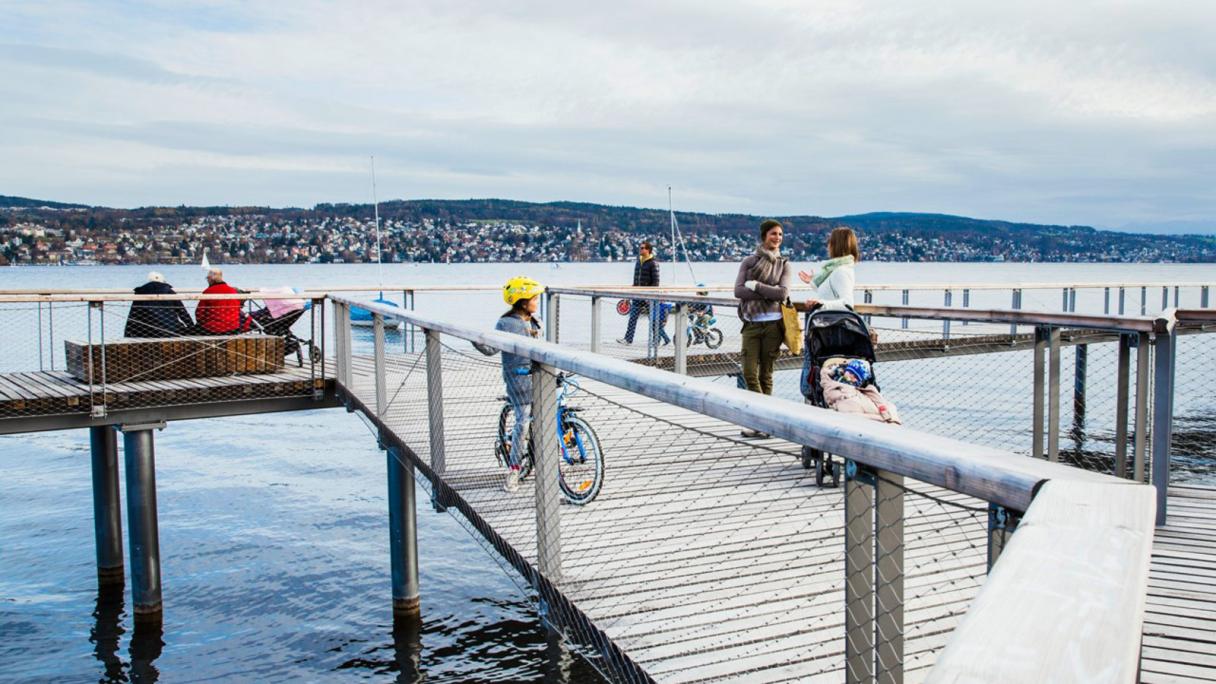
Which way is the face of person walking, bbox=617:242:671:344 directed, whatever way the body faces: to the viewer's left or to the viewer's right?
to the viewer's left

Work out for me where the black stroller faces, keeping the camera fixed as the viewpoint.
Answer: facing the viewer and to the right of the viewer

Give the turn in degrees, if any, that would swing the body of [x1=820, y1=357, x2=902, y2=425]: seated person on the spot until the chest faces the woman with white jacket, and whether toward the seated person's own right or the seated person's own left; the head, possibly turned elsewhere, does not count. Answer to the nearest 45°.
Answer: approximately 135° to the seated person's own left

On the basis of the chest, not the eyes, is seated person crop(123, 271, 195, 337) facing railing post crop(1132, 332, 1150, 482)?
no

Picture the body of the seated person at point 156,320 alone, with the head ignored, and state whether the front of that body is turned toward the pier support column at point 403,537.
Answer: no

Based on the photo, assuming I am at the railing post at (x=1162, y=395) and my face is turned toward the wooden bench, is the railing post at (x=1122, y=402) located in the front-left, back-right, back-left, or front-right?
front-right

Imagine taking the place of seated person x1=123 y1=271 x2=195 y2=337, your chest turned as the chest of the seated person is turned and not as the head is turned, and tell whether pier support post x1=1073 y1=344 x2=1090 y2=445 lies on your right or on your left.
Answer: on your right

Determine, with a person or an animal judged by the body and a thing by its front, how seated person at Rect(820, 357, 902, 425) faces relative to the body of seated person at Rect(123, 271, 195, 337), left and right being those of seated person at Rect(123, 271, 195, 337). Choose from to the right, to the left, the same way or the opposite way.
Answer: the opposite way

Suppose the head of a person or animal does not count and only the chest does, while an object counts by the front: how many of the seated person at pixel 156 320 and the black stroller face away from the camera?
1

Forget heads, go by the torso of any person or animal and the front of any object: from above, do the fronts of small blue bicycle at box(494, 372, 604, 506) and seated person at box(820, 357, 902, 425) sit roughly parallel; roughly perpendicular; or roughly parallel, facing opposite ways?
roughly parallel

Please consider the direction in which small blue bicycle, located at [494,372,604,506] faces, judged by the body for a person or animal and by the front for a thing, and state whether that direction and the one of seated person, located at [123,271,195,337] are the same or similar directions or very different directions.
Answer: very different directions

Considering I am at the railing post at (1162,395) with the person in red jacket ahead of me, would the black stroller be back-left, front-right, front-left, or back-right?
front-left

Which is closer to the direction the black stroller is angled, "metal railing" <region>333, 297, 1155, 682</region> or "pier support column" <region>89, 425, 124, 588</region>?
the metal railing

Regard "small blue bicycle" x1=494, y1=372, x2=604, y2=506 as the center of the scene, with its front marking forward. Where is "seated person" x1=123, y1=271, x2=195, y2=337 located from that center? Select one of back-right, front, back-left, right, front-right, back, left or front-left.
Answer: back

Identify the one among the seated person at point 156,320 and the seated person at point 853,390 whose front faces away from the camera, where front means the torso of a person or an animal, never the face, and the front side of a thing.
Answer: the seated person at point 156,320

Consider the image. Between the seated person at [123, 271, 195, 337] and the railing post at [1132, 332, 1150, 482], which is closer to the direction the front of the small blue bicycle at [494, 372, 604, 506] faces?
the railing post
